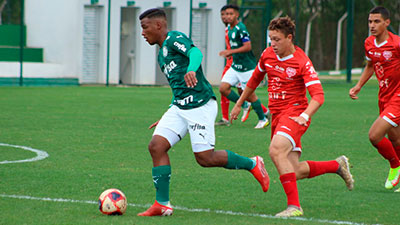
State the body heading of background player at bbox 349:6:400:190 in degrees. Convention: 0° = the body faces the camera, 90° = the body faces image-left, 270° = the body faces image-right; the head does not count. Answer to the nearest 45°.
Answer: approximately 45°

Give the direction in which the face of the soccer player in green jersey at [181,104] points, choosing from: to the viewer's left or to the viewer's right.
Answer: to the viewer's left

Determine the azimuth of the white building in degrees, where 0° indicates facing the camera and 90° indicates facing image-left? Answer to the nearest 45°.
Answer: approximately 0°

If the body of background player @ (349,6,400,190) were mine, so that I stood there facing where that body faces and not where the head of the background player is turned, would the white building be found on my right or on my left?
on my right

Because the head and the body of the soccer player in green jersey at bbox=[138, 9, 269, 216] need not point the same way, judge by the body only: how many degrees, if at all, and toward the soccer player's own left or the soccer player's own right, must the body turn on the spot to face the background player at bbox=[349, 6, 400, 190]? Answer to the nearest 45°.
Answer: approximately 180°

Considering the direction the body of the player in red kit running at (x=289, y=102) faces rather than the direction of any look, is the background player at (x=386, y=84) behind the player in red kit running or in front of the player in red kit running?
behind

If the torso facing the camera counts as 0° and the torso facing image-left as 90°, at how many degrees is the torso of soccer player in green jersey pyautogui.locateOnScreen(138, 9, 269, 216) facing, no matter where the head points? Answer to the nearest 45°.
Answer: approximately 45°
